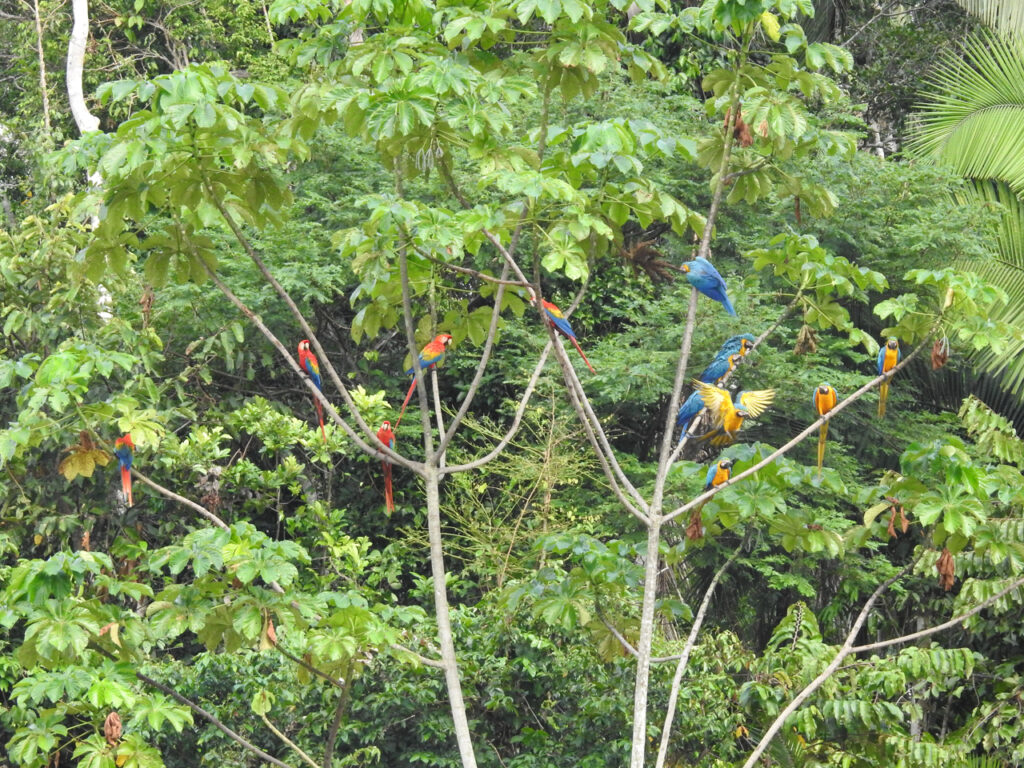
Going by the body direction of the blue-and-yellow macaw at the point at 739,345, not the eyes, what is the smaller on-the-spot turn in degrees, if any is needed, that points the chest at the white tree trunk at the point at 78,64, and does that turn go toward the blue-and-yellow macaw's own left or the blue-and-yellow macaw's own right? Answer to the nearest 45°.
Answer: approximately 135° to the blue-and-yellow macaw's own left

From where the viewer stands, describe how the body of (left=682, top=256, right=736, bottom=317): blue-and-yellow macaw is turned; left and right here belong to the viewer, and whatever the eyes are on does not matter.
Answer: facing away from the viewer and to the left of the viewer

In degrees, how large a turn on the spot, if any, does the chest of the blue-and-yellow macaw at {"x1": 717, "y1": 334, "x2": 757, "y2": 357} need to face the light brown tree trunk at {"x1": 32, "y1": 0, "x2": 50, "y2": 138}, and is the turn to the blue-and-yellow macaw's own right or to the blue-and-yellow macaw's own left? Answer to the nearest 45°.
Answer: approximately 135° to the blue-and-yellow macaw's own left

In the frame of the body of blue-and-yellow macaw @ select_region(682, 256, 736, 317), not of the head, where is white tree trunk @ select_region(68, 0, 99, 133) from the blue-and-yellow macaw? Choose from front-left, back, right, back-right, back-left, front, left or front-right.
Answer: front

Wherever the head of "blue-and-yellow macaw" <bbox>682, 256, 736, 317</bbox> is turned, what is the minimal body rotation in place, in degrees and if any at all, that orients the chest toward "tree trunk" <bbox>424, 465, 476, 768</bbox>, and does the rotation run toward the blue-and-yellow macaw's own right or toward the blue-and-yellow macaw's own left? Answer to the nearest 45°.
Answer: approximately 90° to the blue-and-yellow macaw's own left

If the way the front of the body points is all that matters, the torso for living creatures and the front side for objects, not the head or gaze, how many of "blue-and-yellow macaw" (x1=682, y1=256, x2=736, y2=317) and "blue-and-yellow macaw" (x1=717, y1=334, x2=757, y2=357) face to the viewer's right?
1

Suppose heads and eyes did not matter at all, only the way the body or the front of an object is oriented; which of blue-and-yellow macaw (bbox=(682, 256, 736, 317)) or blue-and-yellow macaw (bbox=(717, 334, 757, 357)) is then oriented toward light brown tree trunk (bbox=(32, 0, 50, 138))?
blue-and-yellow macaw (bbox=(682, 256, 736, 317))

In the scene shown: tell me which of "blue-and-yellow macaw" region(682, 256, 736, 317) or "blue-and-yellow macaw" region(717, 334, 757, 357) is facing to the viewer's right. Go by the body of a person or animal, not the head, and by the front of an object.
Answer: "blue-and-yellow macaw" region(717, 334, 757, 357)

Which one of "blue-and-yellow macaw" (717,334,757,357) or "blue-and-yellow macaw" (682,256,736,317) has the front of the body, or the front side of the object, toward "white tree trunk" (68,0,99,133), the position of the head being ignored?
"blue-and-yellow macaw" (682,256,736,317)

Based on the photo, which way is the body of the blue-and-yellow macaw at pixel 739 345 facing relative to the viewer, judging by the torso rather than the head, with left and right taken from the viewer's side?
facing to the right of the viewer
